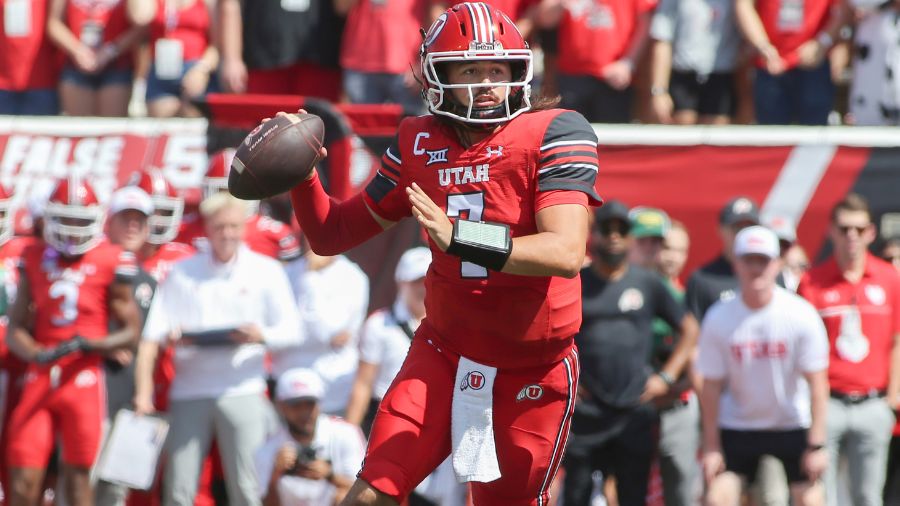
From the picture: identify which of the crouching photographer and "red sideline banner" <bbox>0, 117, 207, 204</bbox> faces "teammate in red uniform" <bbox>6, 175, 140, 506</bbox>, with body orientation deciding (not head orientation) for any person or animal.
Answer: the red sideline banner

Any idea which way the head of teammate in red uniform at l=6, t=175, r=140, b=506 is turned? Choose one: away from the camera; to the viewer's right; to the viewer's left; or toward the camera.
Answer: toward the camera

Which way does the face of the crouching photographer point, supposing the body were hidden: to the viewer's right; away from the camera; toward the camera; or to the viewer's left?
toward the camera

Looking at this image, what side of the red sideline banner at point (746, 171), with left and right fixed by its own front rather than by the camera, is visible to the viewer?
front

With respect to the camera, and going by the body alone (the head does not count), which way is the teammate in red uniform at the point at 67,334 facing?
toward the camera

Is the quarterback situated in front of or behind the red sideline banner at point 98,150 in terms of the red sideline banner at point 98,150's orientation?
in front

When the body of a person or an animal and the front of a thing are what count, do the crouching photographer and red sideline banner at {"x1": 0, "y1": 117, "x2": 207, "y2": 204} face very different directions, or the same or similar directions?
same or similar directions

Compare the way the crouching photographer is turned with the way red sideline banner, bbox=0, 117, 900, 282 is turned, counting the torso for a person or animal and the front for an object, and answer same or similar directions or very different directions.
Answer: same or similar directions

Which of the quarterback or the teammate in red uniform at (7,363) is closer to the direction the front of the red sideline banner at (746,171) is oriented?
the quarterback

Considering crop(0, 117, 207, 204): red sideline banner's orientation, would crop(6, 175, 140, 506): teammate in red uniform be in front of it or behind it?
in front
